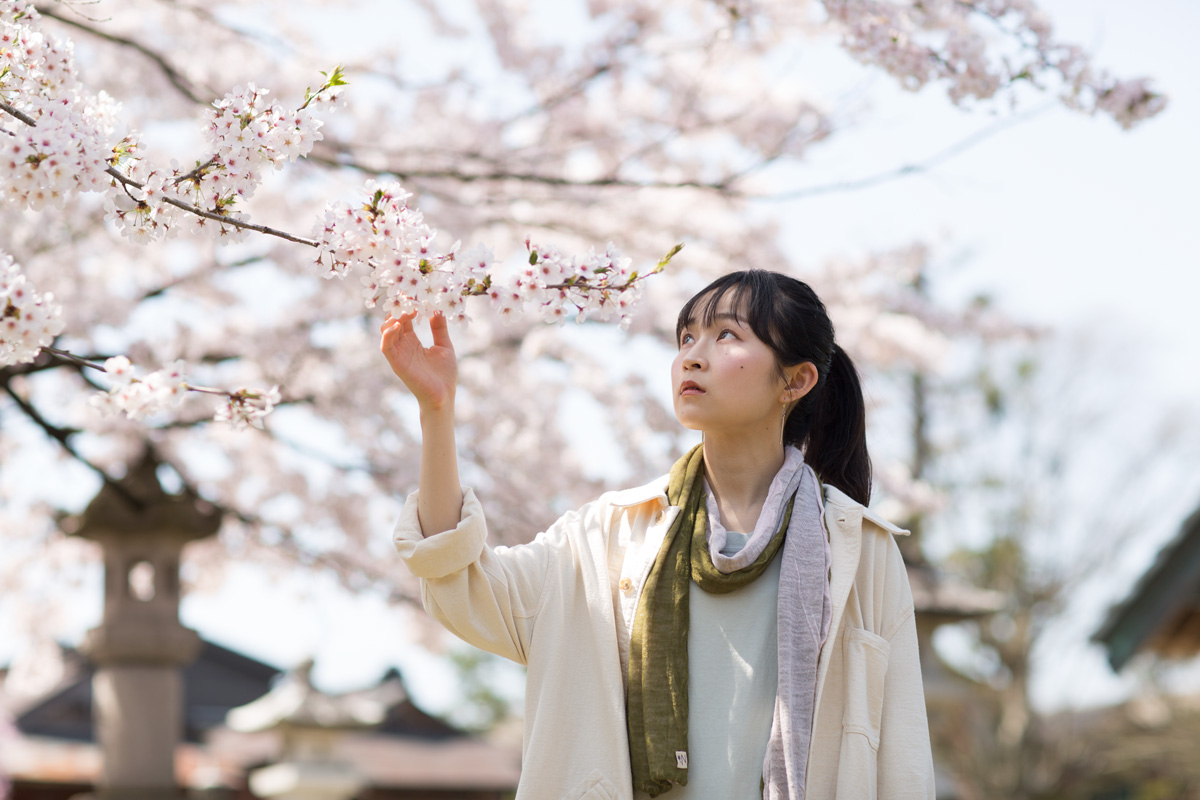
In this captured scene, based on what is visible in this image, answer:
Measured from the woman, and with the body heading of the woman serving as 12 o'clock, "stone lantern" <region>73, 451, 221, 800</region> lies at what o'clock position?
The stone lantern is roughly at 5 o'clock from the woman.

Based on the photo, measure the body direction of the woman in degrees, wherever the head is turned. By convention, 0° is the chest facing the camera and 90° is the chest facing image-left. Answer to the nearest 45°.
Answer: approximately 0°

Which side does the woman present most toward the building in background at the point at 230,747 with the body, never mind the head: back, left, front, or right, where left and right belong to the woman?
back

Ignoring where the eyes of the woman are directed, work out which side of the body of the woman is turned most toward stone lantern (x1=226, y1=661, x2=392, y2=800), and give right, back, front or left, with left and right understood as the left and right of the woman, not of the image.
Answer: back
